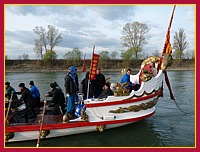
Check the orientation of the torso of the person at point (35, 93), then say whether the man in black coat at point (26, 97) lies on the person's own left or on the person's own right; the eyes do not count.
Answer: on the person's own left

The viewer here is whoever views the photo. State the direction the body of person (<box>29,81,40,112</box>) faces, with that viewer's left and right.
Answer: facing to the left of the viewer
